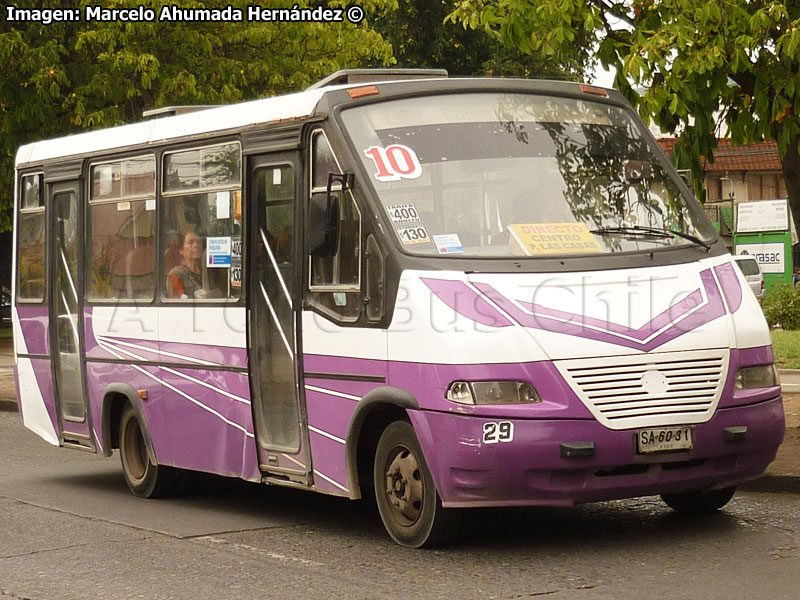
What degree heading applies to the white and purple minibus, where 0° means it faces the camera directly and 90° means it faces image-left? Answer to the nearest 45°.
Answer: approximately 315°

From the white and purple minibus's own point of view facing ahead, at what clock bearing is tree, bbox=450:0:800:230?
The tree is roughly at 9 o'clock from the white and purple minibus.

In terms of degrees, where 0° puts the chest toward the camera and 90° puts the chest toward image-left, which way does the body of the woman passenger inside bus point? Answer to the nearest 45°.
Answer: approximately 315°
